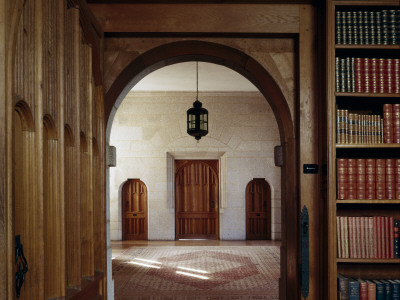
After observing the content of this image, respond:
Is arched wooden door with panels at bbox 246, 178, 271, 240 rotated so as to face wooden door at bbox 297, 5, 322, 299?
yes

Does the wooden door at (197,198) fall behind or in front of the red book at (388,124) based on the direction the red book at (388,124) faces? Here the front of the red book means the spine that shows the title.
behind
